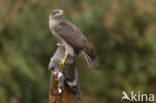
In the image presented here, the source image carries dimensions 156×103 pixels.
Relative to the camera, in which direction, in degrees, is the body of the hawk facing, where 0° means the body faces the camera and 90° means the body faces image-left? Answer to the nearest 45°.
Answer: approximately 90°
